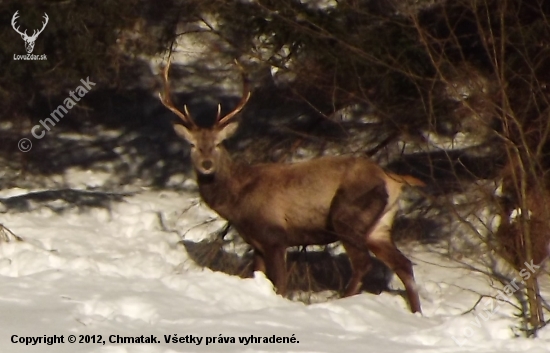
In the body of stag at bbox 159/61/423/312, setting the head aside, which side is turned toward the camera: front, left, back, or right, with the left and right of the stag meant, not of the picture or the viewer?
left
